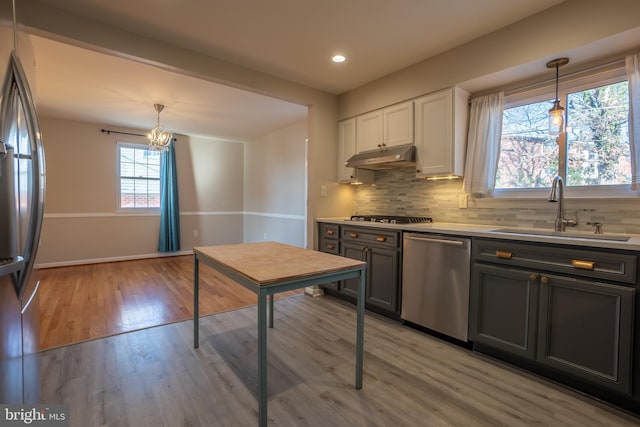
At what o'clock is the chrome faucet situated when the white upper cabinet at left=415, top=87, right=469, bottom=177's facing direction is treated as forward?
The chrome faucet is roughly at 8 o'clock from the white upper cabinet.

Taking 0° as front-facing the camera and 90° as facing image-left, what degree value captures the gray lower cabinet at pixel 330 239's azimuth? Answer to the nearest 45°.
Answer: approximately 45°

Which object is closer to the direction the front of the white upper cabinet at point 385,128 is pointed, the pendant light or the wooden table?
the wooden table

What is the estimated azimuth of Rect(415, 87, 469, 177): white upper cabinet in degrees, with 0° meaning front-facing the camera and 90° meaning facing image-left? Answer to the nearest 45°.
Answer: approximately 45°

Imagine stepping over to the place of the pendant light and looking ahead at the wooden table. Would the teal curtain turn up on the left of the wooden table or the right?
right

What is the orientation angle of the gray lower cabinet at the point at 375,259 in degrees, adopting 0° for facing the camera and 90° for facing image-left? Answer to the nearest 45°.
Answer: approximately 45°

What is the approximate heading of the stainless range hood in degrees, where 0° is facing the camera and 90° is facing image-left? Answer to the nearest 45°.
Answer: approximately 45°

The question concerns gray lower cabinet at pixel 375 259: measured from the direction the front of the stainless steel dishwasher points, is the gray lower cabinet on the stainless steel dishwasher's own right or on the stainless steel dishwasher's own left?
on the stainless steel dishwasher's own right
